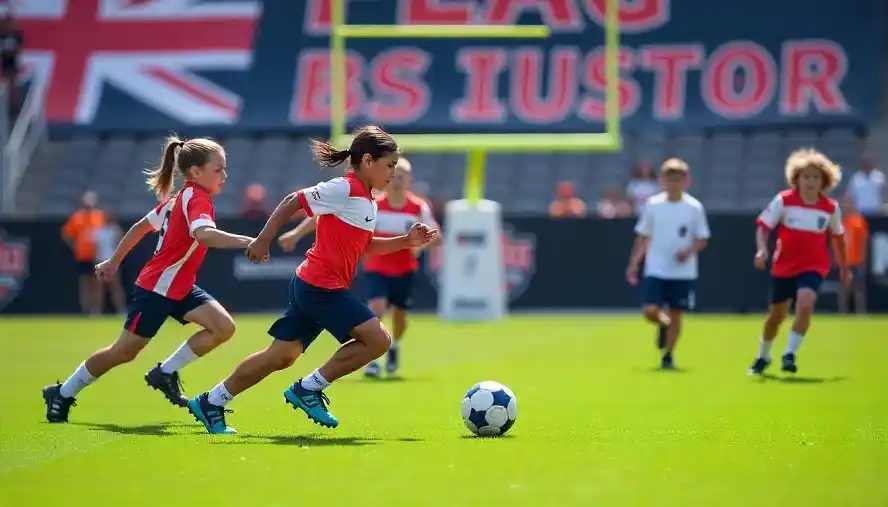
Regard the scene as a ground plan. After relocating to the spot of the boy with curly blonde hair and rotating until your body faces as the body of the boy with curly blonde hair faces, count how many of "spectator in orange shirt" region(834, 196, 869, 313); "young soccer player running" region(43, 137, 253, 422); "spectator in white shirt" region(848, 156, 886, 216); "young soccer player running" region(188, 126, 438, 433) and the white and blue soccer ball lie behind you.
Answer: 2

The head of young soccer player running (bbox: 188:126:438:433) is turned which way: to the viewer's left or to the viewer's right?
to the viewer's right

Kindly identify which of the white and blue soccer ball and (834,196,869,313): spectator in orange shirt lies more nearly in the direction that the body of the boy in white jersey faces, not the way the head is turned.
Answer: the white and blue soccer ball

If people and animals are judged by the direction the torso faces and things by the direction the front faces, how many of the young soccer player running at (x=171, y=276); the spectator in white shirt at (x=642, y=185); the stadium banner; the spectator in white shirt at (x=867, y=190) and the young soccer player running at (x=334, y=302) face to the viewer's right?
2

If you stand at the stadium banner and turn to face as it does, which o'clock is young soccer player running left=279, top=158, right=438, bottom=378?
The young soccer player running is roughly at 12 o'clock from the stadium banner.

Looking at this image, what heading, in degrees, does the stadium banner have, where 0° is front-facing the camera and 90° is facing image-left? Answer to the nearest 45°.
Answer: approximately 0°

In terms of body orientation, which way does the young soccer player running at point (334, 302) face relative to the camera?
to the viewer's right

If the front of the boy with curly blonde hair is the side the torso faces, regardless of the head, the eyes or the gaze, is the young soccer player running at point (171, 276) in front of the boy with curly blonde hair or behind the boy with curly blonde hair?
in front

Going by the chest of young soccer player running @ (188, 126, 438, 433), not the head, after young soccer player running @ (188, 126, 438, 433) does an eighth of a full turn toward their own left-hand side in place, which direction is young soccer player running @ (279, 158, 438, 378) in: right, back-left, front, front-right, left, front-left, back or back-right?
front-left
